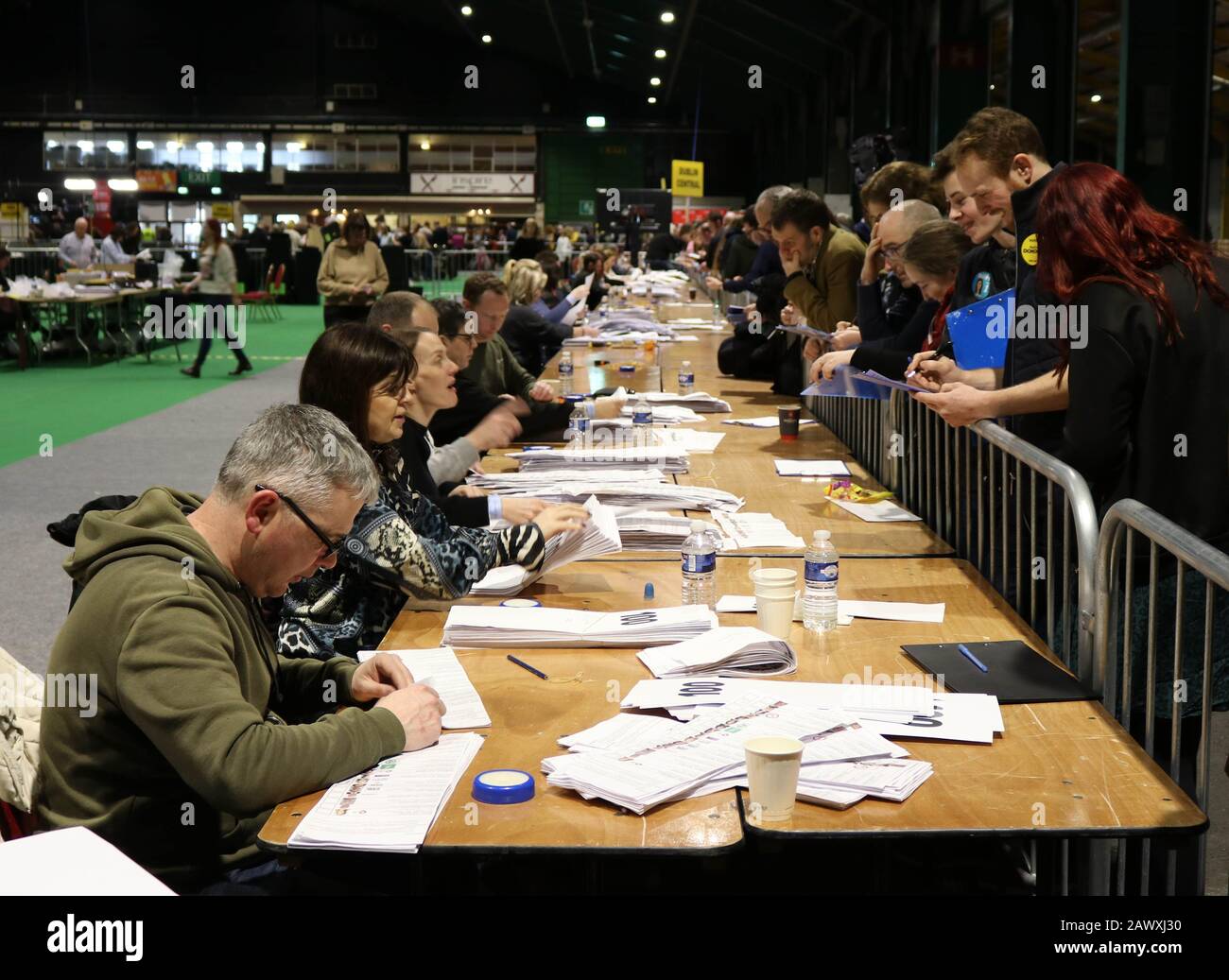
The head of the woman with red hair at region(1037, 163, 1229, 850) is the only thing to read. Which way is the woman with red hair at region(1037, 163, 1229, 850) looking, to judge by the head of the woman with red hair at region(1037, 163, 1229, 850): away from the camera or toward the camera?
away from the camera

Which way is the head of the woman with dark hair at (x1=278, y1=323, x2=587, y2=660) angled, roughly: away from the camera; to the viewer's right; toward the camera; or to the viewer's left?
to the viewer's right

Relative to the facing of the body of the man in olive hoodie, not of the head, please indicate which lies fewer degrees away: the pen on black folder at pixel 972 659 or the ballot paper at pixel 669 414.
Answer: the pen on black folder

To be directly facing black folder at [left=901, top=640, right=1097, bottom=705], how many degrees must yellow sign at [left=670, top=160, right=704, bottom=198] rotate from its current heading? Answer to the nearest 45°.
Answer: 0° — it already faces it

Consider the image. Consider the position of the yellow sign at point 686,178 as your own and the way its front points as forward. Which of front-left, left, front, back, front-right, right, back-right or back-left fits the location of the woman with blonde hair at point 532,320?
front

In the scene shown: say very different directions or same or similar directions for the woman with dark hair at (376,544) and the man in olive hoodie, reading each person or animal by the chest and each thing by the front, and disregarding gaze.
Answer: same or similar directions

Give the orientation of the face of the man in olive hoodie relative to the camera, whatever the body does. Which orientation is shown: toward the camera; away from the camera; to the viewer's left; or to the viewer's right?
to the viewer's right

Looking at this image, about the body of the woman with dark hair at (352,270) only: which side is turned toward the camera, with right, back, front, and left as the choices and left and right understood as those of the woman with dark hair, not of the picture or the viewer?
front

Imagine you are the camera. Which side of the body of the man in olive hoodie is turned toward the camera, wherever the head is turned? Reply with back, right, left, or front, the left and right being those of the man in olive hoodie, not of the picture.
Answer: right

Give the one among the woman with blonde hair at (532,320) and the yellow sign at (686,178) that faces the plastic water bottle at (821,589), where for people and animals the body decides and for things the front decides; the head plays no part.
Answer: the yellow sign

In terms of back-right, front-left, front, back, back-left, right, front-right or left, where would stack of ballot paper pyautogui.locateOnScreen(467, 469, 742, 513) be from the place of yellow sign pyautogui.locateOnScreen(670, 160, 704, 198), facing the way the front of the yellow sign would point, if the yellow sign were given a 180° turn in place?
back

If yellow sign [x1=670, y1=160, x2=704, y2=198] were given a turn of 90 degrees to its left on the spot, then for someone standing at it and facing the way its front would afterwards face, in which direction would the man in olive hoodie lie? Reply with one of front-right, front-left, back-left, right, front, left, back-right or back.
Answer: right

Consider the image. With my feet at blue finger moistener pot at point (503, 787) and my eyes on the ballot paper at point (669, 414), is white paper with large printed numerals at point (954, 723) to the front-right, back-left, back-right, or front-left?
front-right

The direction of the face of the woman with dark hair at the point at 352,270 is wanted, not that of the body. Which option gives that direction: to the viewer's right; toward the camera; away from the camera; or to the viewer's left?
toward the camera

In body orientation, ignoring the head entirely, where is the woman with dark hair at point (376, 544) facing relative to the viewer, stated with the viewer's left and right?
facing to the right of the viewer
